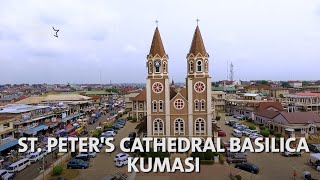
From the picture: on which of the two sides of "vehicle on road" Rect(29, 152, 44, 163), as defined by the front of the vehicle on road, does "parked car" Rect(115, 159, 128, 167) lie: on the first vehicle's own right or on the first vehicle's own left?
on the first vehicle's own left

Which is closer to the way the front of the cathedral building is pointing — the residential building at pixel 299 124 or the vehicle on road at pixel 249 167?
the vehicle on road

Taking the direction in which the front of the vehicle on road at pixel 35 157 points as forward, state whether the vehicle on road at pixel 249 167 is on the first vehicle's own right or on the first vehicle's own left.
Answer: on the first vehicle's own left

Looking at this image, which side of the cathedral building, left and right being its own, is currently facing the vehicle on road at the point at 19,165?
right

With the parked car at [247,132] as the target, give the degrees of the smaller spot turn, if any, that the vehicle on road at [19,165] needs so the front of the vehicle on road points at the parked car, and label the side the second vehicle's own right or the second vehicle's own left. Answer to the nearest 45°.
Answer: approximately 135° to the second vehicle's own left

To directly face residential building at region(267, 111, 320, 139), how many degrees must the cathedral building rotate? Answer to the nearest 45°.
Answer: approximately 135° to its left

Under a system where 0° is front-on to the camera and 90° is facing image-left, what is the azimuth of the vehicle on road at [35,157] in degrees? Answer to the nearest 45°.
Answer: approximately 45°

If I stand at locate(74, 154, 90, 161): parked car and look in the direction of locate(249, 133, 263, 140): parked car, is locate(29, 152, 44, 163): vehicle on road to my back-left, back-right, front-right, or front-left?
back-left

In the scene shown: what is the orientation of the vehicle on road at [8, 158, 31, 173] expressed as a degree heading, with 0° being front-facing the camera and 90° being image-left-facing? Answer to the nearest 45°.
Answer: approximately 45°
